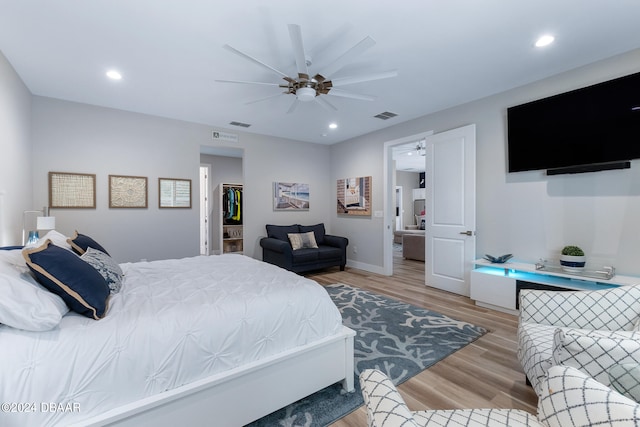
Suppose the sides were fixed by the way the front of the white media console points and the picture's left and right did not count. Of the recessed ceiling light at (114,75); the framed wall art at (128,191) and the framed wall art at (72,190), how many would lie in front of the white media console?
3

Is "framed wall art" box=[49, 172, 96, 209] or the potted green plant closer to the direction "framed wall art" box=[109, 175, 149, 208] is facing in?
the potted green plant

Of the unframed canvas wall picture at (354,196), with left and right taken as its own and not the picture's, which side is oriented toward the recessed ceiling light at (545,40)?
left

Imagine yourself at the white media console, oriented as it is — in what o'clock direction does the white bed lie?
The white bed is roughly at 11 o'clock from the white media console.

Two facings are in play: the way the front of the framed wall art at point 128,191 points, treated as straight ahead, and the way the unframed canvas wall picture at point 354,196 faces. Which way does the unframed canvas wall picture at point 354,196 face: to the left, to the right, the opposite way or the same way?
to the right

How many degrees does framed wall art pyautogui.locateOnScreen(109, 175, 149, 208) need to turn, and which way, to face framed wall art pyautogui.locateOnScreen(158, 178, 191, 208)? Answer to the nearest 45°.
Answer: approximately 90° to its left

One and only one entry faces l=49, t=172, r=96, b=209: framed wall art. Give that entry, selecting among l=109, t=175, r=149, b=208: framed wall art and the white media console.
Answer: the white media console

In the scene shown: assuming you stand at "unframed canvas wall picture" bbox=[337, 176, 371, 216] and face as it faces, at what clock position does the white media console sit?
The white media console is roughly at 9 o'clock from the unframed canvas wall picture.

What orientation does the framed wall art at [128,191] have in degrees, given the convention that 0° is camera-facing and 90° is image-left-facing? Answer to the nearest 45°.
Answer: approximately 0°

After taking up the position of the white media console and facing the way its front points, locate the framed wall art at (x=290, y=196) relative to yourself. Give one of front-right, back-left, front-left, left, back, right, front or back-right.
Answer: front-right

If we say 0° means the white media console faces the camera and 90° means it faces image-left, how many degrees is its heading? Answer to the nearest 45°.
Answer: approximately 45°

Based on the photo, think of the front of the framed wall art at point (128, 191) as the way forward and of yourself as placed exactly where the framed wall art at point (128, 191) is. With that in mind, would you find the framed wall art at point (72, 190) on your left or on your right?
on your right

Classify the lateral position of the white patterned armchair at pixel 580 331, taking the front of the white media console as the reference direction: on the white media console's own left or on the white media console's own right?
on the white media console's own left
